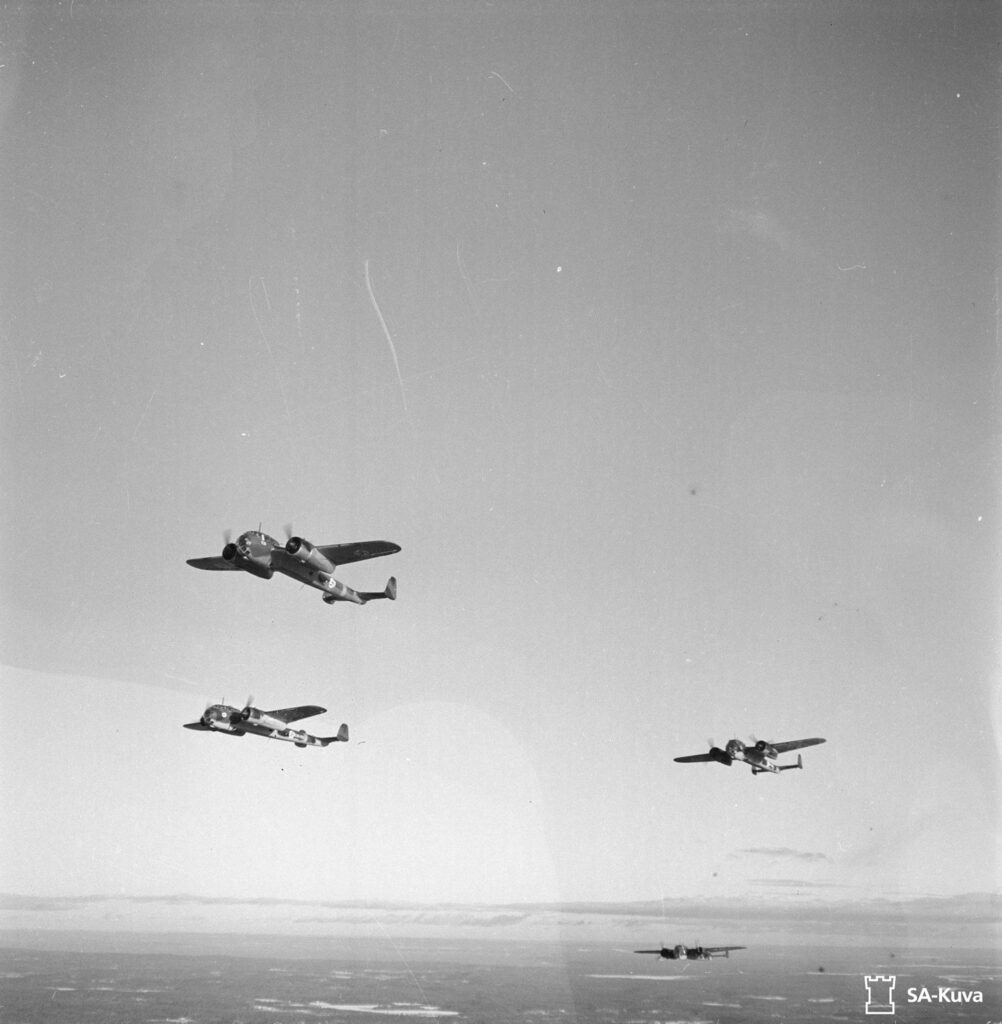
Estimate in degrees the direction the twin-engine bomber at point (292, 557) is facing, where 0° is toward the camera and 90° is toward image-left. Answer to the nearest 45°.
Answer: approximately 45°
